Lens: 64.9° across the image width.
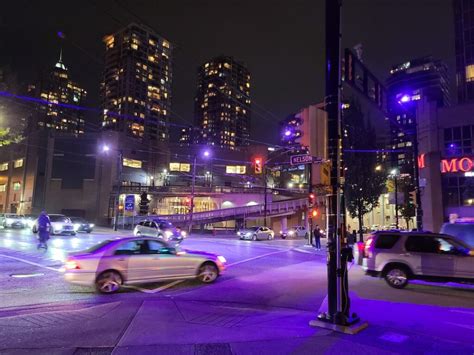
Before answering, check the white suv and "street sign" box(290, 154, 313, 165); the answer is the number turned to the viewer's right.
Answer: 1

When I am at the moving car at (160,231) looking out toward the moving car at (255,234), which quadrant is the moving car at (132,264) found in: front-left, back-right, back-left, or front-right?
back-right

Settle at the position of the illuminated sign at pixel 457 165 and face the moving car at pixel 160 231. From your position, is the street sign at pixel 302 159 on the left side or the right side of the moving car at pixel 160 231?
left

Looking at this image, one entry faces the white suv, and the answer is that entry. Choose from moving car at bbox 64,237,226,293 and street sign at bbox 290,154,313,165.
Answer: the moving car

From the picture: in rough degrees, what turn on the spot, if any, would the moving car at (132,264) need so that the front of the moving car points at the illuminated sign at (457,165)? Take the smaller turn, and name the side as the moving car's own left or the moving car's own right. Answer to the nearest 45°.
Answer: approximately 45° to the moving car's own left

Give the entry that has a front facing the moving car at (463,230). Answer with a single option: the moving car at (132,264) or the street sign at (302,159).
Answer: the moving car at (132,264)

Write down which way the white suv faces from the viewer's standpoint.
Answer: facing to the right of the viewer

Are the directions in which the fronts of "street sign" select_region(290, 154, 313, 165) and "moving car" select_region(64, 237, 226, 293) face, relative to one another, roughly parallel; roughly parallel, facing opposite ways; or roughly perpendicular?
roughly perpendicular

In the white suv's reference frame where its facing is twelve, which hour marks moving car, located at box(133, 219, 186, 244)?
The moving car is roughly at 7 o'clock from the white suv.

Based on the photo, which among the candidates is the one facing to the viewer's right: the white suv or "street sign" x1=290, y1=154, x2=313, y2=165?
the white suv

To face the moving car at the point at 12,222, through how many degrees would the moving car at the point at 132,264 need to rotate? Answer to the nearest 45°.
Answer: approximately 90° to its left

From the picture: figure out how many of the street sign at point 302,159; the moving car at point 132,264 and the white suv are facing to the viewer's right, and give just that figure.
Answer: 2
